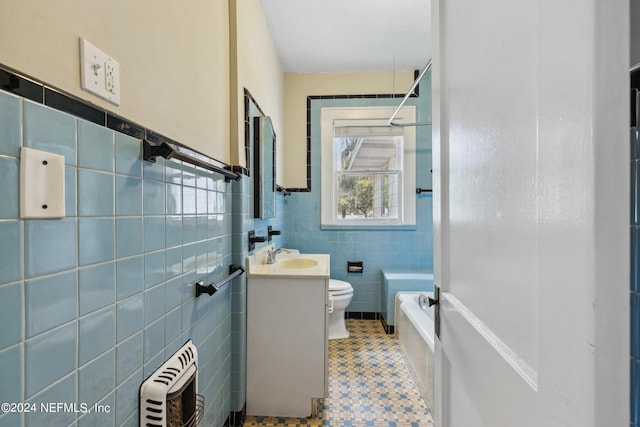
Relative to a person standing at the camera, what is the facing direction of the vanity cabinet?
facing to the right of the viewer

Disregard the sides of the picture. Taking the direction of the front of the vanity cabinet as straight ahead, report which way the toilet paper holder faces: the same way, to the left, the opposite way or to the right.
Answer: to the right

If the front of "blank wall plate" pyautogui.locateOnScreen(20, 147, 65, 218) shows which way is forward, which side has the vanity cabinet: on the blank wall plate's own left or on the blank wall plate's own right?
on the blank wall plate's own left

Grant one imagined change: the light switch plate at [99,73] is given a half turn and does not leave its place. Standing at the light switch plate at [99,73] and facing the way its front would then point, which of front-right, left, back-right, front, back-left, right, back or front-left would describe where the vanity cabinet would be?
right

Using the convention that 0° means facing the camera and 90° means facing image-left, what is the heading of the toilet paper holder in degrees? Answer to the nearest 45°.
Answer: approximately 0°

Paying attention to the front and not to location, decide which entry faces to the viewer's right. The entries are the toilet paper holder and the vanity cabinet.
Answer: the vanity cabinet

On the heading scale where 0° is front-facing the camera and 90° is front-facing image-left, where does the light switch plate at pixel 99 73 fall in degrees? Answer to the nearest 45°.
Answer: approximately 315°

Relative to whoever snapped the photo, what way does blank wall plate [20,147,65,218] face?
facing the viewer and to the right of the viewer
